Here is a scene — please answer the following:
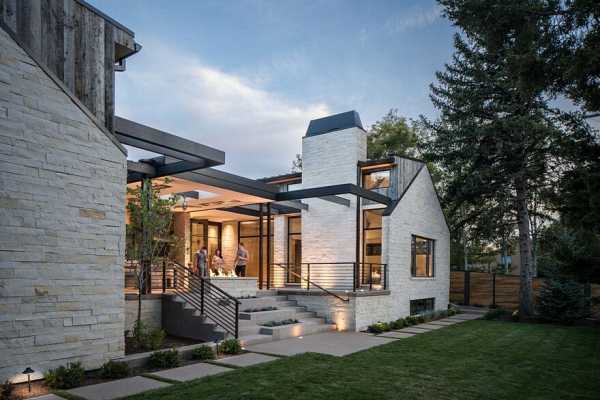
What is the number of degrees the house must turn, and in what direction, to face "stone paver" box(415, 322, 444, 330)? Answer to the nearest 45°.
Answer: approximately 90° to its left

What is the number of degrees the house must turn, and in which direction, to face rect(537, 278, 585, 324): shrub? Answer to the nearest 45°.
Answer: approximately 90° to its left

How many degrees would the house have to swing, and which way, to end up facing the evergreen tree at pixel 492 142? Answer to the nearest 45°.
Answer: approximately 90° to its left

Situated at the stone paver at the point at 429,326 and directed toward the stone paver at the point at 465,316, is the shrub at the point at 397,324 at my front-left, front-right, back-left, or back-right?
back-left

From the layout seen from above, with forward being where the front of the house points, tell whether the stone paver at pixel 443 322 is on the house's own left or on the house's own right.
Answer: on the house's own left

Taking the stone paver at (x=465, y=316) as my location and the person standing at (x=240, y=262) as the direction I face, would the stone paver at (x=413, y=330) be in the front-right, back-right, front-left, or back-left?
front-left

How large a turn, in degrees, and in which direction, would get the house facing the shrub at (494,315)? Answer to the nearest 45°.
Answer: approximately 90° to its left

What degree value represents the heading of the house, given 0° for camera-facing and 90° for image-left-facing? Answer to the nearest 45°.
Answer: approximately 315°

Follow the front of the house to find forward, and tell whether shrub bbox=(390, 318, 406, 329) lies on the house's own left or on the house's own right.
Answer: on the house's own left

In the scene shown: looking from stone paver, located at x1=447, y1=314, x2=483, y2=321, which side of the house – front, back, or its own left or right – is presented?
left
